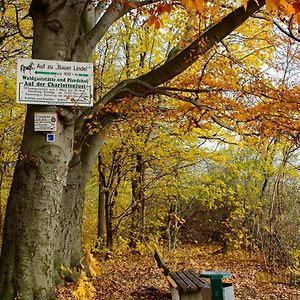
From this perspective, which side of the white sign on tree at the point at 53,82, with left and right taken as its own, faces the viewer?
front

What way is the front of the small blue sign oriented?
toward the camera

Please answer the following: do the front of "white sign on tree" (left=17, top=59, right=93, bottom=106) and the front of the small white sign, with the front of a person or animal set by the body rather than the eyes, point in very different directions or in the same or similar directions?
same or similar directions

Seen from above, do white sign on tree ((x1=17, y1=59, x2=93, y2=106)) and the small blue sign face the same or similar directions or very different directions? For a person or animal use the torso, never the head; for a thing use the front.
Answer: same or similar directions

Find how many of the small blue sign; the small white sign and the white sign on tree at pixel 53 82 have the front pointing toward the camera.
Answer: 3

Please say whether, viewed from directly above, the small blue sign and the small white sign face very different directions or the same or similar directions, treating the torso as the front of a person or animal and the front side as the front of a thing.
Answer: same or similar directions

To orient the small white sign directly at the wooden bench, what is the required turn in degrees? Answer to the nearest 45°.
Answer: approximately 135° to its left

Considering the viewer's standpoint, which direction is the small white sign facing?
facing the viewer
